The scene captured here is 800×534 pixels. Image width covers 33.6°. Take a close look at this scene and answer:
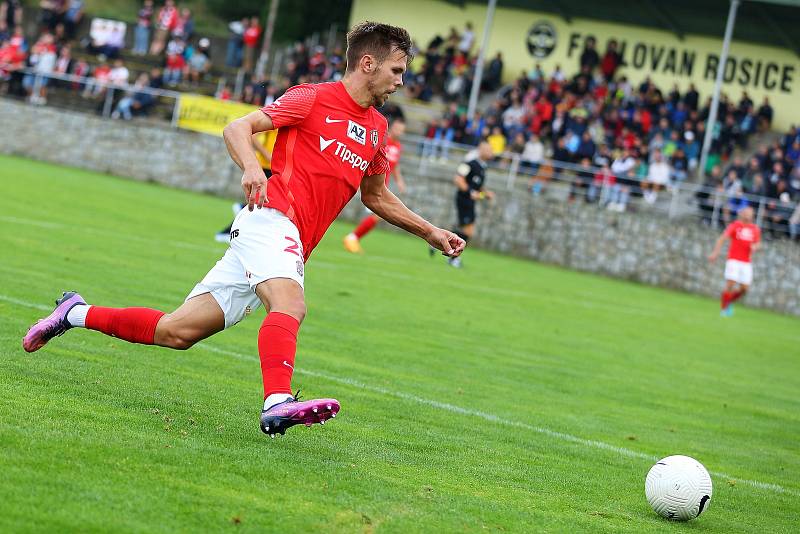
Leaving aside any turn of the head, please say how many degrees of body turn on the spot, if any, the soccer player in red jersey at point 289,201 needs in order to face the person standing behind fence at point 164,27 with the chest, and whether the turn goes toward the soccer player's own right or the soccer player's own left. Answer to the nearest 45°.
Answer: approximately 135° to the soccer player's own left

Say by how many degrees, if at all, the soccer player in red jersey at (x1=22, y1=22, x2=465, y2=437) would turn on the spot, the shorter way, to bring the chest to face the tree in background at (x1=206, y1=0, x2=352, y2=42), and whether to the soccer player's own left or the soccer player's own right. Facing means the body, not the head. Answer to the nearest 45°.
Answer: approximately 135° to the soccer player's own left

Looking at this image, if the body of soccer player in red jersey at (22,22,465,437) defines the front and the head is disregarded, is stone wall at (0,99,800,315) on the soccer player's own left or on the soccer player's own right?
on the soccer player's own left

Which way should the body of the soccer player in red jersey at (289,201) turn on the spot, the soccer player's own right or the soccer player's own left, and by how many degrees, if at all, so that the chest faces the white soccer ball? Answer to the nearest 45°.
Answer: approximately 45° to the soccer player's own left

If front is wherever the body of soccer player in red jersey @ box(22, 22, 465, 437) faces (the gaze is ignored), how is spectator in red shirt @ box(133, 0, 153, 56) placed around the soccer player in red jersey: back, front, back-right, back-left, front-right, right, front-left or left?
back-left

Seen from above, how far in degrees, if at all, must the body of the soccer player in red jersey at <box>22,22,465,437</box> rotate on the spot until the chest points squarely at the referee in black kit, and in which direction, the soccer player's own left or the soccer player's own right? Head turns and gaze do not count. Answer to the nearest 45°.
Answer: approximately 135° to the soccer player's own left

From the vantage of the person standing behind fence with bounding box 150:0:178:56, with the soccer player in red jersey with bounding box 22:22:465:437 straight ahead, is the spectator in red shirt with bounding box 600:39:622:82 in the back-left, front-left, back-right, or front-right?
front-left

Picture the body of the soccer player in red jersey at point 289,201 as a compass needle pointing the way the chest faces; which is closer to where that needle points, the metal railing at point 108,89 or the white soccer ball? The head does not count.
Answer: the white soccer ball

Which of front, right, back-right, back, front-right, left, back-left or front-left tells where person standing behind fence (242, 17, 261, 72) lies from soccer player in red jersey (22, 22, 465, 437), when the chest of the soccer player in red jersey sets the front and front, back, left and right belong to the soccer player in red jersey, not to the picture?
back-left

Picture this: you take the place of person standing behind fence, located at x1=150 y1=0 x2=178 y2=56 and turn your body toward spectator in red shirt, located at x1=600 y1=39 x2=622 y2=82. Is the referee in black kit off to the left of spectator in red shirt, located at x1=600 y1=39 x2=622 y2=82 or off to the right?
right

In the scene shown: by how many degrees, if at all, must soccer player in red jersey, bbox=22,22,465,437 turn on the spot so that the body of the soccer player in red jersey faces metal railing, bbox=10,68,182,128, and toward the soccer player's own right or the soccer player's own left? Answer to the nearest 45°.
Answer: approximately 135° to the soccer player's own left

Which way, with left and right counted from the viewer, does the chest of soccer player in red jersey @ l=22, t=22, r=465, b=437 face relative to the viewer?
facing the viewer and to the right of the viewer

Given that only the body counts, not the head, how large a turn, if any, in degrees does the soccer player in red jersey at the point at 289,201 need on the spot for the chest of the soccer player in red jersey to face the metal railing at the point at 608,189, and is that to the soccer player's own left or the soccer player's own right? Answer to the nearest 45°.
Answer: approximately 135° to the soccer player's own left

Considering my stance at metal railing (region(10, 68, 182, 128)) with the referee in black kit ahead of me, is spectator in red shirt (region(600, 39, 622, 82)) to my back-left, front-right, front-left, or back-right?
front-left

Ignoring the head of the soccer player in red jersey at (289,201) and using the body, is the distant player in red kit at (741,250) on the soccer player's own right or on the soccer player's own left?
on the soccer player's own left
